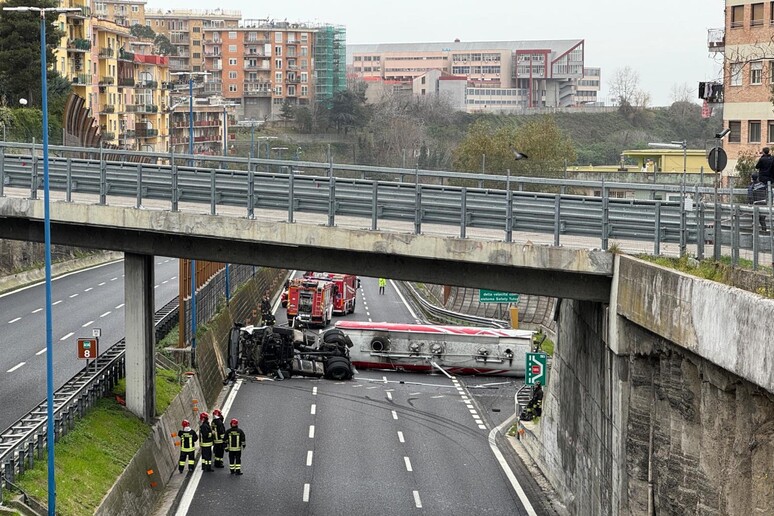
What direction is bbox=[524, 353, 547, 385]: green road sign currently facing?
toward the camera

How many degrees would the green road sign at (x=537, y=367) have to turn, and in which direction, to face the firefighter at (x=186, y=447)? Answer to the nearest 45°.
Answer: approximately 90° to its right

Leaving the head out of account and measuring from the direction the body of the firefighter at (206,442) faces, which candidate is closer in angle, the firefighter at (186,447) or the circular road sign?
the circular road sign

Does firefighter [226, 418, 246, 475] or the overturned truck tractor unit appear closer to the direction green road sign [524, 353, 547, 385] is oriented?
the firefighter

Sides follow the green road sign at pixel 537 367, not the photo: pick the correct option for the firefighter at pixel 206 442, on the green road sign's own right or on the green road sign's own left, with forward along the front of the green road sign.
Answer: on the green road sign's own right

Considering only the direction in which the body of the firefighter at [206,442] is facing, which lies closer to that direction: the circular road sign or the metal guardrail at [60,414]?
the circular road sign

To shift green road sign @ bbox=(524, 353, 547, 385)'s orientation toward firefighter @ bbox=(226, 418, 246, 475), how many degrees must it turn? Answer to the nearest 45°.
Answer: approximately 45° to its right
